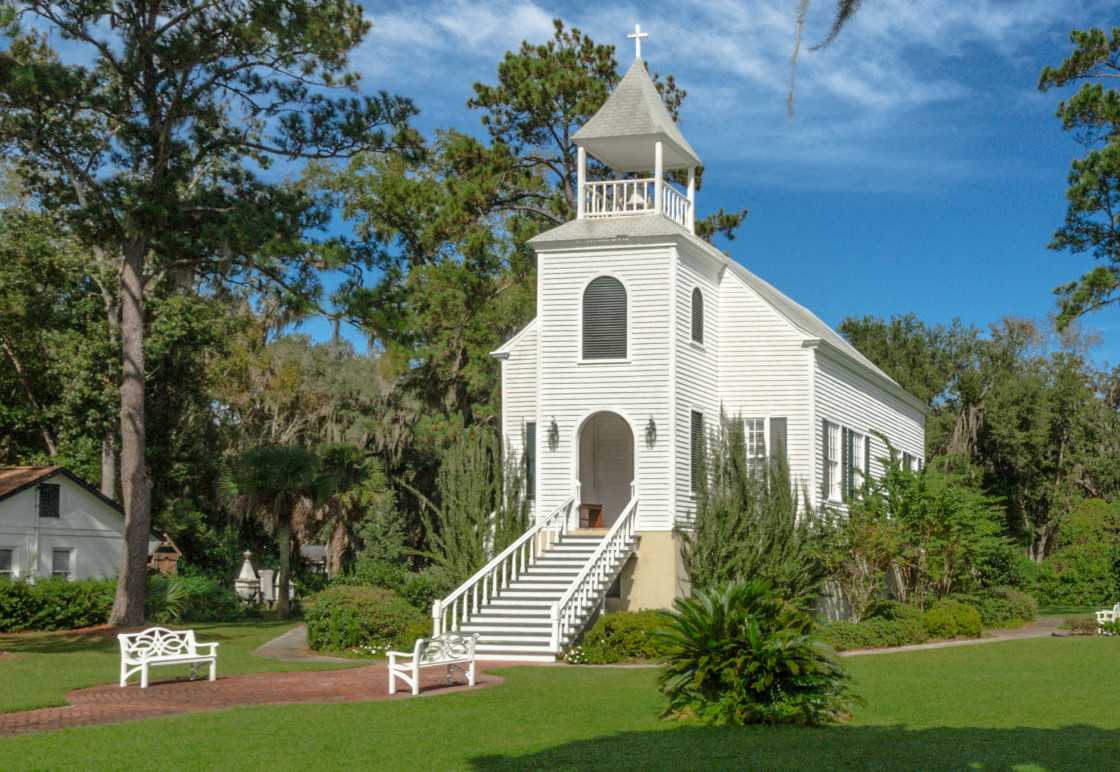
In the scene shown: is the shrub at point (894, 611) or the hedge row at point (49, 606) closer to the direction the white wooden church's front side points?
the hedge row

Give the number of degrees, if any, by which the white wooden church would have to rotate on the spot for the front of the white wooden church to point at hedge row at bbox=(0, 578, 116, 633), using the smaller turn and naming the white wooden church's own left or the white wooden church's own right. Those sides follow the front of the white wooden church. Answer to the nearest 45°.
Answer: approximately 45° to the white wooden church's own right

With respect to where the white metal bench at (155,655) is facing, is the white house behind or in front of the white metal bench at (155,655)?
behind

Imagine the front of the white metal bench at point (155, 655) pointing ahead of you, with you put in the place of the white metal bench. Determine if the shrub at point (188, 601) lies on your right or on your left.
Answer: on your left

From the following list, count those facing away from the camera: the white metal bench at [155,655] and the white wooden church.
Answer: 0

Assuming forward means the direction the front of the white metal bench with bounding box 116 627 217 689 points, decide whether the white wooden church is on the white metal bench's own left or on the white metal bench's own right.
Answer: on the white metal bench's own left

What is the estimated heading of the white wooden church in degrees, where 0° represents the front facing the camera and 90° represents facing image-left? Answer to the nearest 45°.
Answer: approximately 45°

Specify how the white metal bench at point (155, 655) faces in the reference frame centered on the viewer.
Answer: facing the viewer and to the right of the viewer

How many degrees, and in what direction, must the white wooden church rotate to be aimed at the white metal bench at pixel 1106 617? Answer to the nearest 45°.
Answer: approximately 135° to its left

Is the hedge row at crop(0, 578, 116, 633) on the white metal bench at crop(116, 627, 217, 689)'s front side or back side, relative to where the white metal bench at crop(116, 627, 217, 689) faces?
on the back side

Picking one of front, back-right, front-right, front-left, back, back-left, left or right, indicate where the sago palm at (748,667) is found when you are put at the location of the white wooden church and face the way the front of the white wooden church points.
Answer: front-left
